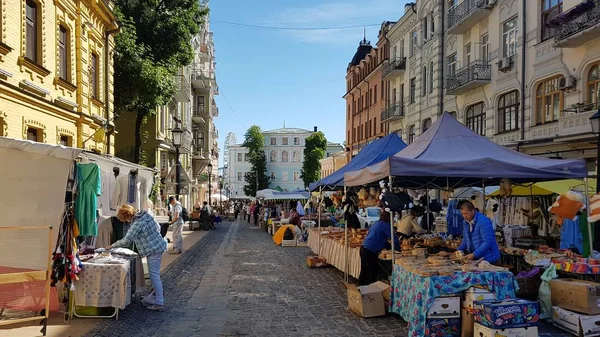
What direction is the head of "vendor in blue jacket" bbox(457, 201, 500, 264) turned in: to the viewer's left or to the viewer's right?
to the viewer's left

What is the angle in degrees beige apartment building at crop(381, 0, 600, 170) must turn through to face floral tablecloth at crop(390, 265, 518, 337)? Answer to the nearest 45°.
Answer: approximately 45° to its left

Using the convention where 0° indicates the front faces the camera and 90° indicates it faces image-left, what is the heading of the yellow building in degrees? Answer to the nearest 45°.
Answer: approximately 315°

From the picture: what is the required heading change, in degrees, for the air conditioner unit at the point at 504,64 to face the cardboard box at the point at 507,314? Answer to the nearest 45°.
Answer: approximately 45° to its left

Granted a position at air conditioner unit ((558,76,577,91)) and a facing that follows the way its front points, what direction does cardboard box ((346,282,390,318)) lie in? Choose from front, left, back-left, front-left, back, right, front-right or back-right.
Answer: front-left

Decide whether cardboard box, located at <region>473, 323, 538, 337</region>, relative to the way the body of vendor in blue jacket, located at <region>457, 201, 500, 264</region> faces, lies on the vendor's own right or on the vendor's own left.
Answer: on the vendor's own left
